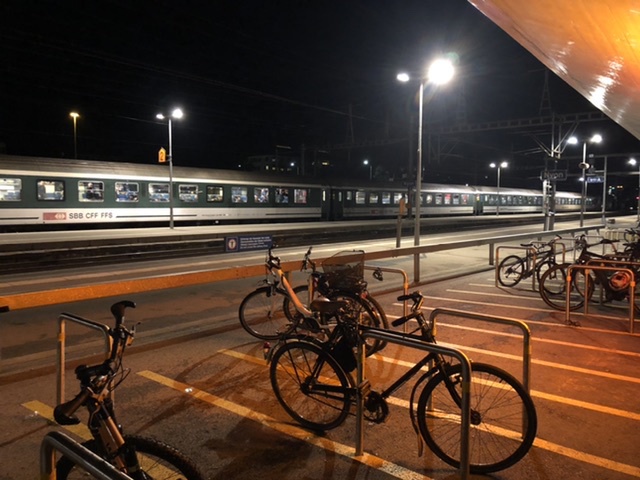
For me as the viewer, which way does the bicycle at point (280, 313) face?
facing to the left of the viewer

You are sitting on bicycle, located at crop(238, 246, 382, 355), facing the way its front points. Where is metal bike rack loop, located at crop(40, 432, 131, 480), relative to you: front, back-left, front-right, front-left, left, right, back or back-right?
left

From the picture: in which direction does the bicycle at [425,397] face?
to the viewer's right

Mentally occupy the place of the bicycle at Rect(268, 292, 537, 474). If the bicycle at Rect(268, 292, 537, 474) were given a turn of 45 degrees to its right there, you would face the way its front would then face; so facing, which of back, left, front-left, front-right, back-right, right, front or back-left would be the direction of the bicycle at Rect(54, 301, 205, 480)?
right

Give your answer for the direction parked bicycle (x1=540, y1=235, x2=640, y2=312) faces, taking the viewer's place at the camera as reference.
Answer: facing to the left of the viewer

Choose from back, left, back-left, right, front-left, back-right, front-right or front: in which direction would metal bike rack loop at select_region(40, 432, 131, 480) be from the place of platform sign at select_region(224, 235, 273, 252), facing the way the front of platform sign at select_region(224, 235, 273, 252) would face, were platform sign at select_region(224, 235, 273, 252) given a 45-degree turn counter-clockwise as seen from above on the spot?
front-right

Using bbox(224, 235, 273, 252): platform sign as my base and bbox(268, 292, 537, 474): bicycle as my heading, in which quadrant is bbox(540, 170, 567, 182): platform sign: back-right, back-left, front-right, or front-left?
back-left

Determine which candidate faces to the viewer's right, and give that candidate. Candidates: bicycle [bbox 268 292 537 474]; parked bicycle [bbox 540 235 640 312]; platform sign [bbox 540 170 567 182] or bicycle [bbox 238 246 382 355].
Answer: bicycle [bbox 268 292 537 474]

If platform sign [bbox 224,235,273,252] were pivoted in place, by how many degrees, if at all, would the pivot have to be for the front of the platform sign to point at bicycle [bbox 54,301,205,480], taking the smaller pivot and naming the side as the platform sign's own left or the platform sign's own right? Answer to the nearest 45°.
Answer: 0° — it already faces it

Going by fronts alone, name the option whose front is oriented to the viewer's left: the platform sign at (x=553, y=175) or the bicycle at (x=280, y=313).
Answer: the bicycle

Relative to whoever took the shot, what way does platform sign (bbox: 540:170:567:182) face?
facing the viewer

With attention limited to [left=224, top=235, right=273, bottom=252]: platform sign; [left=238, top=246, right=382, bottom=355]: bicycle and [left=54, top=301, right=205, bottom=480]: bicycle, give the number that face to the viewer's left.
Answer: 1

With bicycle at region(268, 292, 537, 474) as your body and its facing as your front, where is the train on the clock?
The train is roughly at 8 o'clock from the bicycle.

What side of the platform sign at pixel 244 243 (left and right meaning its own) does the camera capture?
front

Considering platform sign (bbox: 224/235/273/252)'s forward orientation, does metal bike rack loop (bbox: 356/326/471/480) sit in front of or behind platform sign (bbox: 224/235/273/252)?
in front

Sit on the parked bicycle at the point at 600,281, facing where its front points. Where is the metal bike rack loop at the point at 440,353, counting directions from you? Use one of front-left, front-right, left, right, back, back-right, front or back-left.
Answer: left

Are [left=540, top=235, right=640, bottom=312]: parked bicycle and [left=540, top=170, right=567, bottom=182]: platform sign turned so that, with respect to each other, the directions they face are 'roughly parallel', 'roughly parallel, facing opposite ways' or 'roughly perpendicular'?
roughly perpendicular

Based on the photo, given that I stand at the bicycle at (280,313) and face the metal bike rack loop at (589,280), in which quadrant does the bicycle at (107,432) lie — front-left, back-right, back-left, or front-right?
back-right

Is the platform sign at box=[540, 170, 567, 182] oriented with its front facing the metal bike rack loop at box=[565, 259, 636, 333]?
yes
